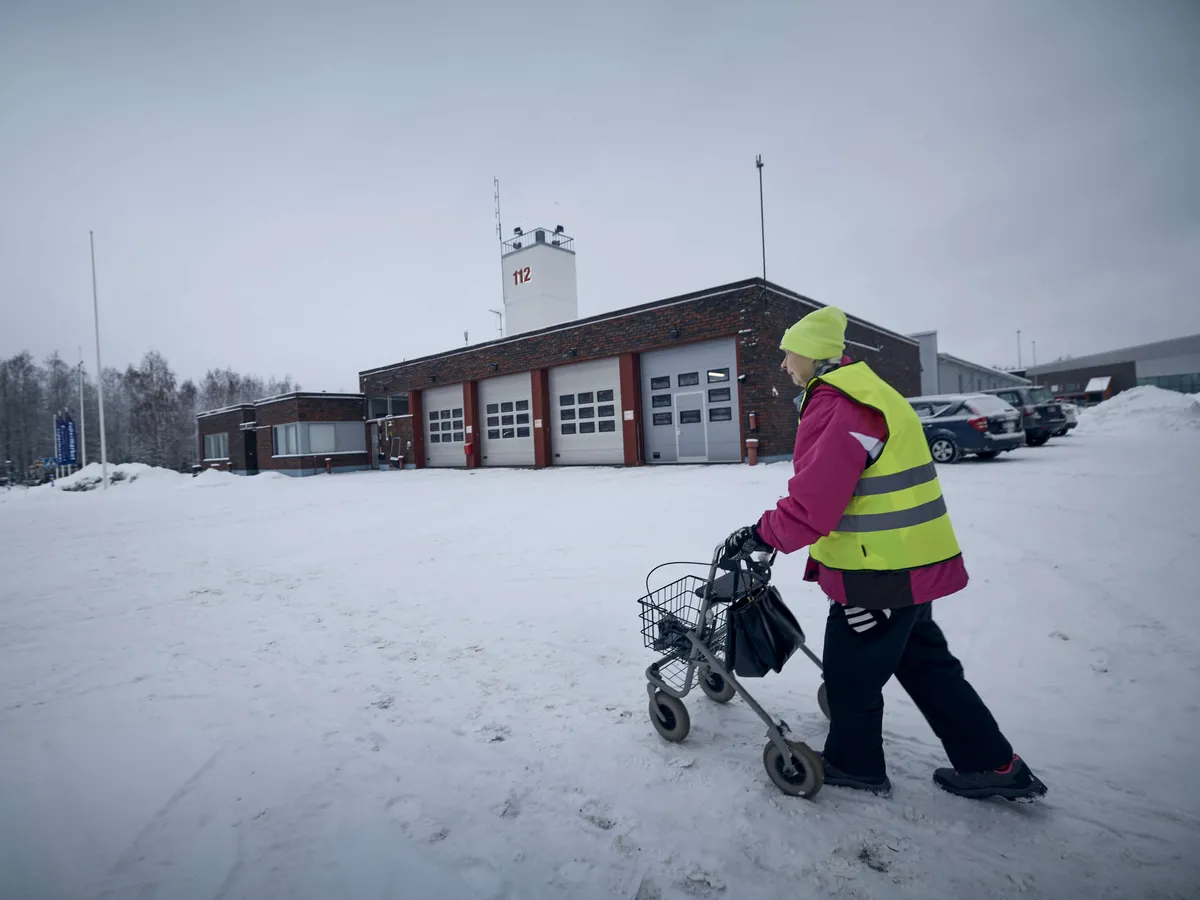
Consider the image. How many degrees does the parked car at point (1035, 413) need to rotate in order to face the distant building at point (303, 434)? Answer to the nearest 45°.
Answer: approximately 45° to its left

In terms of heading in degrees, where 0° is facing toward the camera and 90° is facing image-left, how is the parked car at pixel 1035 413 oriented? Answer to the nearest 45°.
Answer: approximately 135°

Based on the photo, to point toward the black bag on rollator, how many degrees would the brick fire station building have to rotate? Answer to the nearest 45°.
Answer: approximately 45° to its left

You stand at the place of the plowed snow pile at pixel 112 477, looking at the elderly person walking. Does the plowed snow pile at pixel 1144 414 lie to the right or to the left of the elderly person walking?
left

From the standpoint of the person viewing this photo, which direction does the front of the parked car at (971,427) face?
facing away from the viewer and to the left of the viewer

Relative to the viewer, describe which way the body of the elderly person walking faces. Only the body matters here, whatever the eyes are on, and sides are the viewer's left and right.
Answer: facing to the left of the viewer

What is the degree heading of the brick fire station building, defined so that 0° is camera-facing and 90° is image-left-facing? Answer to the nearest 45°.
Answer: approximately 45°

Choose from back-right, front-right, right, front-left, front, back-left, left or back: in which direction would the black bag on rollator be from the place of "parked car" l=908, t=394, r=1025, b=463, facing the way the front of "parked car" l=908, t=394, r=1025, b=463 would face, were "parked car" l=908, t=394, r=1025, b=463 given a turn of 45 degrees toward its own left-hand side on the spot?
left

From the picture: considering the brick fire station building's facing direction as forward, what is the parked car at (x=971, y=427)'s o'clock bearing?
The parked car is roughly at 9 o'clock from the brick fire station building.

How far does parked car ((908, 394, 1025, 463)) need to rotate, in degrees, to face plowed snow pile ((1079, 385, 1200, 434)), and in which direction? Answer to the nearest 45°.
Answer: approximately 45° to its right

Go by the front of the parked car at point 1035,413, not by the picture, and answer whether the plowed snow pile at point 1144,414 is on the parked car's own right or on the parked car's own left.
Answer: on the parked car's own right

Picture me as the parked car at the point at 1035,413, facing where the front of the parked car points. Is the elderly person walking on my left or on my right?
on my left
